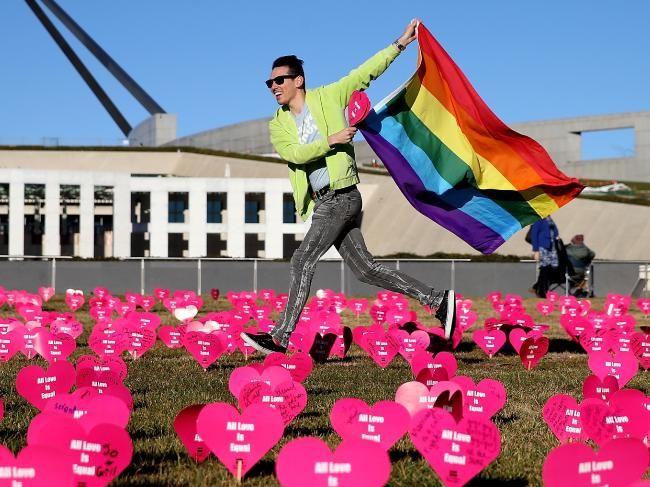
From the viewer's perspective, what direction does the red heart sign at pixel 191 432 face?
toward the camera

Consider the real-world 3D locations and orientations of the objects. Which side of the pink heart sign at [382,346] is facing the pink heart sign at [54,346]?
right

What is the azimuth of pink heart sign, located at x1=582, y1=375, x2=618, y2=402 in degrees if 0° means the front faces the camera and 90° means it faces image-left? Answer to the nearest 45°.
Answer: approximately 0°

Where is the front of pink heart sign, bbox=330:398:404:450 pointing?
toward the camera

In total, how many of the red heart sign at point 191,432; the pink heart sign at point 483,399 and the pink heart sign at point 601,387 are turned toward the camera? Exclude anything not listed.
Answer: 3

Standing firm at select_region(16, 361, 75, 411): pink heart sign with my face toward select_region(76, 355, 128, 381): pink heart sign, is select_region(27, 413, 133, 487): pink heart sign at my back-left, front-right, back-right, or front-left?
back-right

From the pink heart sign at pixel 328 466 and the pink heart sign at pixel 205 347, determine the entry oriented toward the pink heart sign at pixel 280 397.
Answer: the pink heart sign at pixel 205 347

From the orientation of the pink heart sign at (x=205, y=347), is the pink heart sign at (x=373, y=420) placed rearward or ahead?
ahead

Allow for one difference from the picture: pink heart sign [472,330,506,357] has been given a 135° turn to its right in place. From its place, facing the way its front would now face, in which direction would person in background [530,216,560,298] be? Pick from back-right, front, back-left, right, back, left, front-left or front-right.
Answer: front-right

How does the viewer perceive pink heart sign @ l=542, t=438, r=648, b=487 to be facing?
facing the viewer

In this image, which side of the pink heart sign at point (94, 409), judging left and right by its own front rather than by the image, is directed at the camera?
front

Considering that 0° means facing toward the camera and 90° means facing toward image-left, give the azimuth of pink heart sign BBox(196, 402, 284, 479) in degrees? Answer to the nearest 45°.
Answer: approximately 0°
